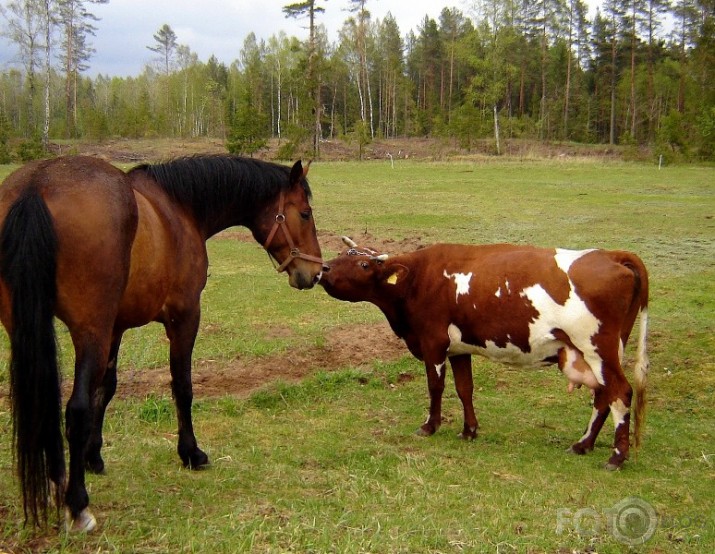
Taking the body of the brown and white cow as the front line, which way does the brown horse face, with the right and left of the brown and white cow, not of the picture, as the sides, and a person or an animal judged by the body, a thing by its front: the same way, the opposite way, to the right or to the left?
to the right

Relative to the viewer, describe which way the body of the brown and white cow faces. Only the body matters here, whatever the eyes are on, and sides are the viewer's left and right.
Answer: facing to the left of the viewer

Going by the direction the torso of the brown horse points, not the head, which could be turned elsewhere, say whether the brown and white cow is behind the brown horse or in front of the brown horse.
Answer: in front

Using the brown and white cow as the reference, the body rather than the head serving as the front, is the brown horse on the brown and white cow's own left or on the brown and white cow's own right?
on the brown and white cow's own left

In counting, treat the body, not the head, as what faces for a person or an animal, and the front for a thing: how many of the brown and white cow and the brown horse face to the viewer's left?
1

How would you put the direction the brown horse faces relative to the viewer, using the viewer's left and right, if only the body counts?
facing away from the viewer and to the right of the viewer
